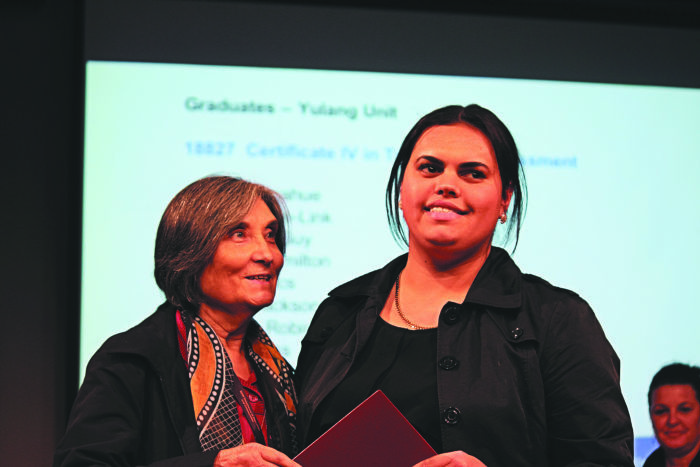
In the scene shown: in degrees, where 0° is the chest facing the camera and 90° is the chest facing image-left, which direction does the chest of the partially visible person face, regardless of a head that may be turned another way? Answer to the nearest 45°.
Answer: approximately 0°

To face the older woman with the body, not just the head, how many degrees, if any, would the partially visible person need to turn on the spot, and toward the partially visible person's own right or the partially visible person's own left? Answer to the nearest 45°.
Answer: approximately 45° to the partially visible person's own right

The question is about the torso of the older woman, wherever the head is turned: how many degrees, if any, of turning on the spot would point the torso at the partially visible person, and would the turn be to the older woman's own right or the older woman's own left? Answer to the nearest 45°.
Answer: approximately 90° to the older woman's own left
